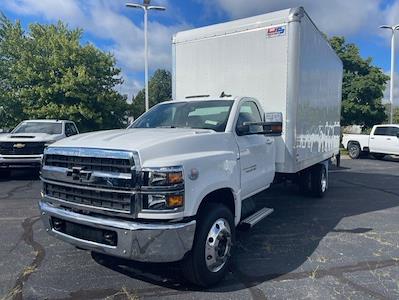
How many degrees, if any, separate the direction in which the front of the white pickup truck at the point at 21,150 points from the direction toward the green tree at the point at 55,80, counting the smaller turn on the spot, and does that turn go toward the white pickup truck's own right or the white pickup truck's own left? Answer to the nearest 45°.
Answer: approximately 135° to the white pickup truck's own right

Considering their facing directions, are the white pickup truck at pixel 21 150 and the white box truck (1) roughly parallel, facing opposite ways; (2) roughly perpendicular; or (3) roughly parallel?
roughly parallel

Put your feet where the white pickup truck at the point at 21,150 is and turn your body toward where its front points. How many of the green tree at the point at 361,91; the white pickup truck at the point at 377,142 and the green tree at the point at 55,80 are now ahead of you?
0

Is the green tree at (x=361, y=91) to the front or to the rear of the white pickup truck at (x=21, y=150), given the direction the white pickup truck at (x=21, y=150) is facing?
to the rear

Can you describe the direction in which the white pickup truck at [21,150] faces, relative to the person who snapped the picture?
facing the viewer and to the left of the viewer

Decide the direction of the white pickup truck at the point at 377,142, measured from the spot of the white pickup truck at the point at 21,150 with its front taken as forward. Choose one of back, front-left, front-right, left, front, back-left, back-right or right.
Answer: back-left

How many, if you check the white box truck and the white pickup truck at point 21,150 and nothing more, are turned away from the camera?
0

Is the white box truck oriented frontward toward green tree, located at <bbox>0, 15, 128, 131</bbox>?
no

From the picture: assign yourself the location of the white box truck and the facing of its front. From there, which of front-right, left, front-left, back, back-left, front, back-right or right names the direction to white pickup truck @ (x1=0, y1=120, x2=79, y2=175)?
right

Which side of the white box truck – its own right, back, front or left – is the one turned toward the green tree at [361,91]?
back

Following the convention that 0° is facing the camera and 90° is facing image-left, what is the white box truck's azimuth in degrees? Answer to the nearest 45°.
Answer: approximately 45°

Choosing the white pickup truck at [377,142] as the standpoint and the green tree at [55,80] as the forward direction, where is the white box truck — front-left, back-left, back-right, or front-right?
front-left
